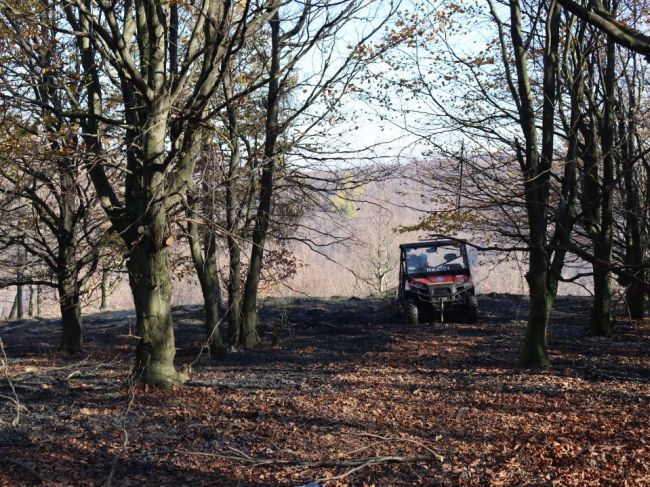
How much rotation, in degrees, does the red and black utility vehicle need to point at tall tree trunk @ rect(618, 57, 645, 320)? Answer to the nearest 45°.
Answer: approximately 45° to its left

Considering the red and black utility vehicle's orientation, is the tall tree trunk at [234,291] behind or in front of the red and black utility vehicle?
in front

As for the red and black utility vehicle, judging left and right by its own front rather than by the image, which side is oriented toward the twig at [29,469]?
front

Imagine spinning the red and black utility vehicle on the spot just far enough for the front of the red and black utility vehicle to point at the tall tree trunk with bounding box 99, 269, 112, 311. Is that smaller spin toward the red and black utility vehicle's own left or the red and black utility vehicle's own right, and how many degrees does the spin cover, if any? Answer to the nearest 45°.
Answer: approximately 90° to the red and black utility vehicle's own right

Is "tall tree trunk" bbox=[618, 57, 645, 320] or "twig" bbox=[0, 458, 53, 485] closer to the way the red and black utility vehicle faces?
the twig

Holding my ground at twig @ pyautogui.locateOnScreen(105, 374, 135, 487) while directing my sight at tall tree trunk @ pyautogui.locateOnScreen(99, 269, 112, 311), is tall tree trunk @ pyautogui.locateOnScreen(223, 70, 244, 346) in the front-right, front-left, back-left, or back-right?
front-right

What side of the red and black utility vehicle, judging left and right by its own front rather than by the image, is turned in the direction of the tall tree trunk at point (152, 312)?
front

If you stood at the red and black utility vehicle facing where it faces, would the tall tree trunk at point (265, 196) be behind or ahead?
ahead

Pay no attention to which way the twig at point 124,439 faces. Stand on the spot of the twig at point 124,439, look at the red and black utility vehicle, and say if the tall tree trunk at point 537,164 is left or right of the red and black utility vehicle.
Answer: right

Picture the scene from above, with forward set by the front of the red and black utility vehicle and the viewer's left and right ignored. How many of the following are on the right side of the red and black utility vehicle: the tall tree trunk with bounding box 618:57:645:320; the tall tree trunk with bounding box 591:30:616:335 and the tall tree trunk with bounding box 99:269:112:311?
1

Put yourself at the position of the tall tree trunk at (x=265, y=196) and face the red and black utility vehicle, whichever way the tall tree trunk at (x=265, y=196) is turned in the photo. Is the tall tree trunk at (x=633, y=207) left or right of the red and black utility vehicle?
right

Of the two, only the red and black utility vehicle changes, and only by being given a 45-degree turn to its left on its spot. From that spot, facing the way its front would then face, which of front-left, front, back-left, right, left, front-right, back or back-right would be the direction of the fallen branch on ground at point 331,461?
front-right

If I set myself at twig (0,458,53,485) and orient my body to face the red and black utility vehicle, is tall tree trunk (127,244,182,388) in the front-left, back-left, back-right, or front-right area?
front-left

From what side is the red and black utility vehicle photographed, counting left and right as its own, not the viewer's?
front

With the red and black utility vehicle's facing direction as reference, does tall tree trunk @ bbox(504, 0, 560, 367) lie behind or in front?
in front
